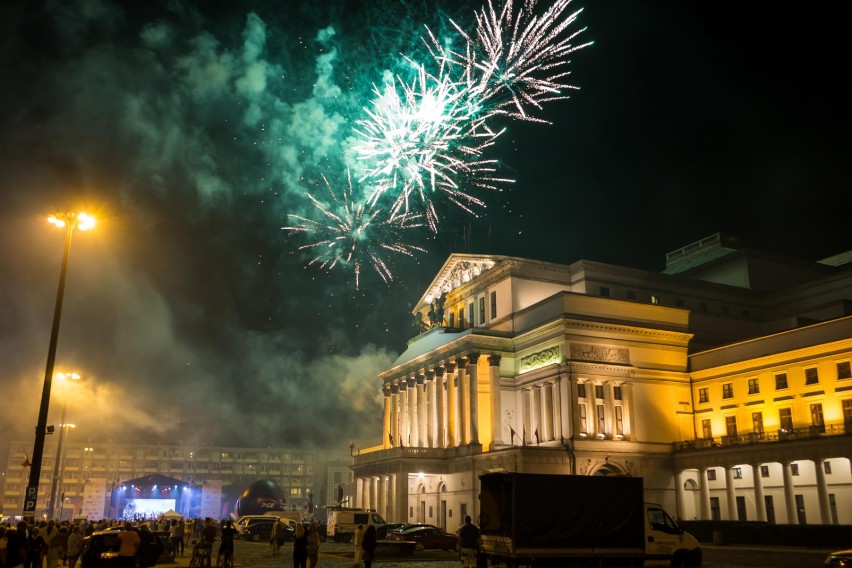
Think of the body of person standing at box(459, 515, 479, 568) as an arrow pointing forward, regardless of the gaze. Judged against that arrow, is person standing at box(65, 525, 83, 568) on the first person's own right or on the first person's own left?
on the first person's own left

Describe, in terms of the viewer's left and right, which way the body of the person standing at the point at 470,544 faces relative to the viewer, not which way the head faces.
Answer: facing away from the viewer

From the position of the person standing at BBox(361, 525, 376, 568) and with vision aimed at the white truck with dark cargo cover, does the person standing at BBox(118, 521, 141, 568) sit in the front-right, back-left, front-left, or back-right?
back-right

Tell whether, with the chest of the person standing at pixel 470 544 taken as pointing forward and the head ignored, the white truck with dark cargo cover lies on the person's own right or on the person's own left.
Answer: on the person's own right

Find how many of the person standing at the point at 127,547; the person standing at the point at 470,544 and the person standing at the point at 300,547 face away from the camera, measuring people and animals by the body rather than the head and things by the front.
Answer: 3

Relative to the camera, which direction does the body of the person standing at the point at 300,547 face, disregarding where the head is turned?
away from the camera

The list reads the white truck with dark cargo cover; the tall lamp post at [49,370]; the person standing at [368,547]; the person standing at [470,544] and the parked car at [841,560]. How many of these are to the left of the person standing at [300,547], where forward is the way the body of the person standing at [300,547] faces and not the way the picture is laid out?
1

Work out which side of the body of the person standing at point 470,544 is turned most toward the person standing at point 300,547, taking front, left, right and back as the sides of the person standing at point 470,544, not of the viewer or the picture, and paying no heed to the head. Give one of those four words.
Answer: left

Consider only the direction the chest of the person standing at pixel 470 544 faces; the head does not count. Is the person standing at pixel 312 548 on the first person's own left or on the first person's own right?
on the first person's own left

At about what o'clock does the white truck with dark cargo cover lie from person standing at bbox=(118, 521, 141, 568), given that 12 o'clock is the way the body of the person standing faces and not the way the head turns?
The white truck with dark cargo cover is roughly at 3 o'clock from the person standing.

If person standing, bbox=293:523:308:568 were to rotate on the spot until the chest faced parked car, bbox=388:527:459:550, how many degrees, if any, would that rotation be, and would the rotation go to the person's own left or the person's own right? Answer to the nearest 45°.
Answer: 0° — they already face it

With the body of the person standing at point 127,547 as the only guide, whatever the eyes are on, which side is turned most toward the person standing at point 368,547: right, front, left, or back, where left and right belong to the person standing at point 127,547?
right

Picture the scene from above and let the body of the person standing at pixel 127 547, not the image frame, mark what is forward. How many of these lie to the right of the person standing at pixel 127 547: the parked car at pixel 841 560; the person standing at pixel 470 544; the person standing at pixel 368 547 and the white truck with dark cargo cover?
4

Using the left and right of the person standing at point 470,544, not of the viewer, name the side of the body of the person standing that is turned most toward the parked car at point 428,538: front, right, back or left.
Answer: front

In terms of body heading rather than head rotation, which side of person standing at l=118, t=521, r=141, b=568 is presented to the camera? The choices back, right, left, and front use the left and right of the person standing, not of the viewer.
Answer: back

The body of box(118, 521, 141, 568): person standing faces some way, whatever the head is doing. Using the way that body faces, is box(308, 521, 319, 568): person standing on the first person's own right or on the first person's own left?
on the first person's own right

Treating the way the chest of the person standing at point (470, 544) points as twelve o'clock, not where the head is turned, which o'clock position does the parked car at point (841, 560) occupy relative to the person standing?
The parked car is roughly at 3 o'clock from the person standing.
